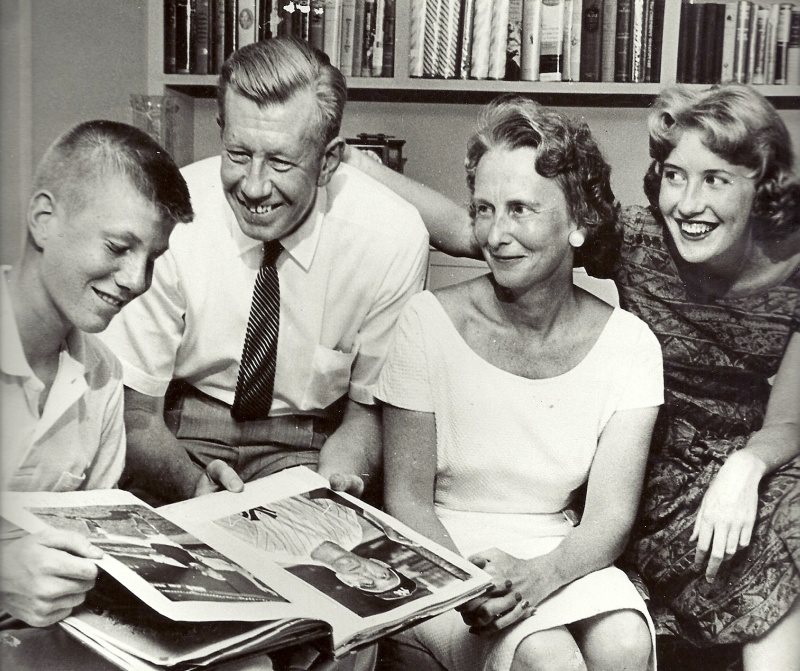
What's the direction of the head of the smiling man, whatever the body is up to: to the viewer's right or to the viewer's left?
to the viewer's left

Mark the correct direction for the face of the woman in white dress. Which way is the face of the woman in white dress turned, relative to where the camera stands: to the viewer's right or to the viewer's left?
to the viewer's left

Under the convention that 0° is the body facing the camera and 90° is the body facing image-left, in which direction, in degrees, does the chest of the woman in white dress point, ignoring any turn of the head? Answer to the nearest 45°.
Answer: approximately 0°
